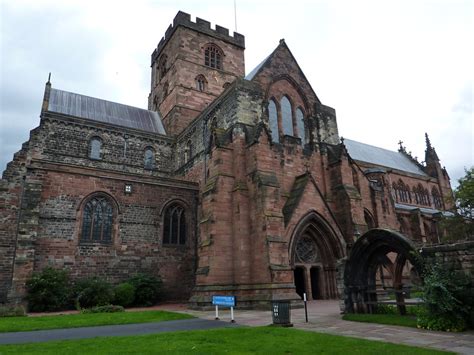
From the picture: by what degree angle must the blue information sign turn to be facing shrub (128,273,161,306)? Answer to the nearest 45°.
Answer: approximately 135° to its right

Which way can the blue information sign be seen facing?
toward the camera

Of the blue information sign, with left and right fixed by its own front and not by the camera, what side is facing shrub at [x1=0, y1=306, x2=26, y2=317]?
right

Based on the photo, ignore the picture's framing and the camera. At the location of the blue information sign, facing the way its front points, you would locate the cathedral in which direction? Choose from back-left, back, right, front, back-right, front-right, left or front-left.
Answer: back

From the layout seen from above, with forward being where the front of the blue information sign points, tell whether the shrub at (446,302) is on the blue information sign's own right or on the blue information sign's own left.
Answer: on the blue information sign's own left

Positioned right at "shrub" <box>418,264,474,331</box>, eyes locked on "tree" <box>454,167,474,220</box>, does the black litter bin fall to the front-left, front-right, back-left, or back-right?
back-left

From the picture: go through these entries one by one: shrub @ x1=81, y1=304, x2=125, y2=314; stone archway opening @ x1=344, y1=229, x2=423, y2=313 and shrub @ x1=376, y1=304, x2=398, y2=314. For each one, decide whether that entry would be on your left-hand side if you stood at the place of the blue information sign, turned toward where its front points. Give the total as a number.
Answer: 2

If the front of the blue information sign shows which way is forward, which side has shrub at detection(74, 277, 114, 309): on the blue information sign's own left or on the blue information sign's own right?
on the blue information sign's own right

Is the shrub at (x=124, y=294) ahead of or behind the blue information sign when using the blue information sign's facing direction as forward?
behind

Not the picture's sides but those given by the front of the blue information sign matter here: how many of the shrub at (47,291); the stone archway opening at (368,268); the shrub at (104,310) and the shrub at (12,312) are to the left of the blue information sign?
1

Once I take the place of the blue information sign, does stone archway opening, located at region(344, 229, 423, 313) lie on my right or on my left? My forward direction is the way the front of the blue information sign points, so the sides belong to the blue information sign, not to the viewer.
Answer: on my left

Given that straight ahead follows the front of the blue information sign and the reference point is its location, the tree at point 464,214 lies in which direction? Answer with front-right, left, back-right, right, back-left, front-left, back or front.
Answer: back-left

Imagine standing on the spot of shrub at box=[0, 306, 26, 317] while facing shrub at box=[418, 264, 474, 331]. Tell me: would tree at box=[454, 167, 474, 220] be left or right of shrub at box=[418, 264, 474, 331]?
left

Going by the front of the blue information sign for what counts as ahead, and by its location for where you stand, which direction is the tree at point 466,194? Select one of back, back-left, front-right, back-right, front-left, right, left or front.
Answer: back-left

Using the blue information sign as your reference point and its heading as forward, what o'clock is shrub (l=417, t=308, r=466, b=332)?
The shrub is roughly at 10 o'clock from the blue information sign.
